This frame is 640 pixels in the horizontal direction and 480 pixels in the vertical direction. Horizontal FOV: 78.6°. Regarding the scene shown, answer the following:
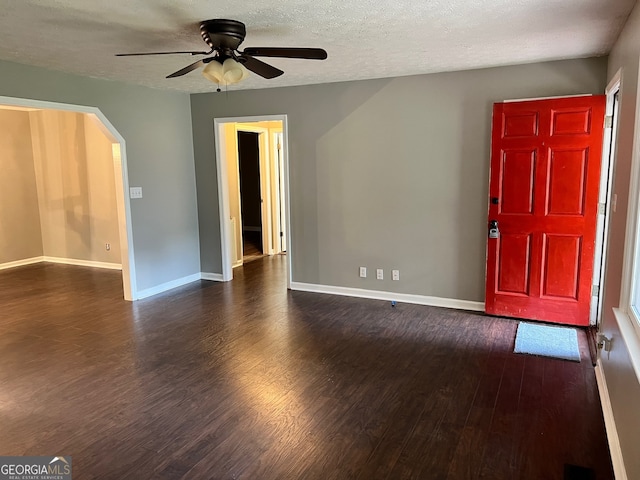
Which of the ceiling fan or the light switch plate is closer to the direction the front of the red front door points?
the ceiling fan

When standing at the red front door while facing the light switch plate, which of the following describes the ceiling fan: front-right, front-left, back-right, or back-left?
front-left

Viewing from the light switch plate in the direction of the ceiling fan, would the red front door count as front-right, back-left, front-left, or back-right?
front-left

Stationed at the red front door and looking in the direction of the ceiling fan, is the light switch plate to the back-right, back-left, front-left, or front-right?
front-right

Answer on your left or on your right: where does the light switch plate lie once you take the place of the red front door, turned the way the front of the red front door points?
on your right

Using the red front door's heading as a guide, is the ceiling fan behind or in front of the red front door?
in front

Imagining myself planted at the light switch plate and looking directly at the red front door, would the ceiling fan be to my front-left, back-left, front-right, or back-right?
front-right

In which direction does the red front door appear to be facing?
toward the camera
